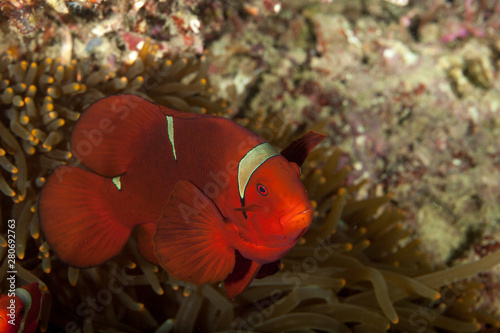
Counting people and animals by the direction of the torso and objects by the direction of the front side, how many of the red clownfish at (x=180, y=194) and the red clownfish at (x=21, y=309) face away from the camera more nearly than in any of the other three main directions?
0

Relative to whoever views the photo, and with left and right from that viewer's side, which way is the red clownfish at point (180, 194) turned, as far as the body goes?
facing the viewer and to the right of the viewer
